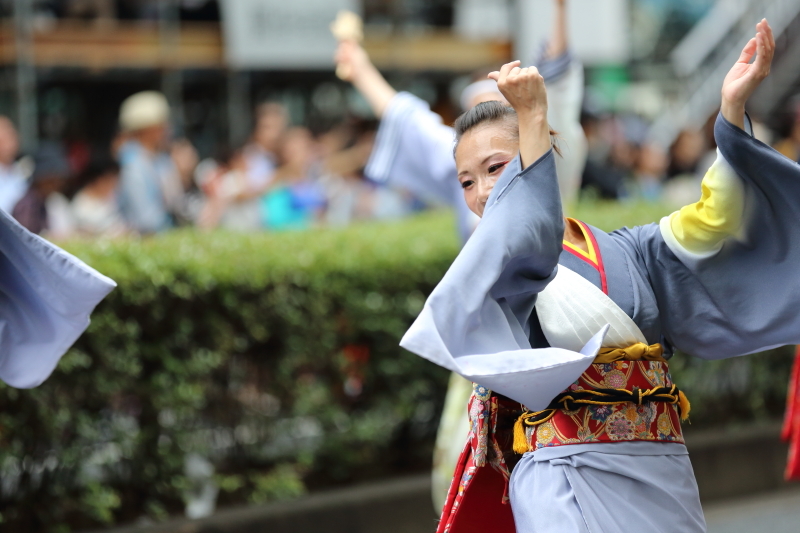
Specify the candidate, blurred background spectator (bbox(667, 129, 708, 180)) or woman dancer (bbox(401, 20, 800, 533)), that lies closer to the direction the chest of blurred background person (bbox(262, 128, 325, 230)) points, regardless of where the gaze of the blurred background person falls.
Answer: the woman dancer

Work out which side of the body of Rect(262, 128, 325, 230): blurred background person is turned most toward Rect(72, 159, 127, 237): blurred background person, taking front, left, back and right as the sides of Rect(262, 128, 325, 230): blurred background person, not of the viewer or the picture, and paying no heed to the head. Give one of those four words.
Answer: right

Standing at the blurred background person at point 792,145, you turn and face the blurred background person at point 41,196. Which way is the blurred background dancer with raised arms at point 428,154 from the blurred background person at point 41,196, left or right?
left

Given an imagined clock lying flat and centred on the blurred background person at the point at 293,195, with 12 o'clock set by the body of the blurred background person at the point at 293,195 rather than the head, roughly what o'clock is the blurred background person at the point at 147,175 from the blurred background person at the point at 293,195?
the blurred background person at the point at 147,175 is roughly at 2 o'clock from the blurred background person at the point at 293,195.

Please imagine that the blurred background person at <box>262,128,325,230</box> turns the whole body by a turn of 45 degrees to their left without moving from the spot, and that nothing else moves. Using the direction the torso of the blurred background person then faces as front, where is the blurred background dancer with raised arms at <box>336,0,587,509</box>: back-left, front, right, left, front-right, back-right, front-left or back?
front-right

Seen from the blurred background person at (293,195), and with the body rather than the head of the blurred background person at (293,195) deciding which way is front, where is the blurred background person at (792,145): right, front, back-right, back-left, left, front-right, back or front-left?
left

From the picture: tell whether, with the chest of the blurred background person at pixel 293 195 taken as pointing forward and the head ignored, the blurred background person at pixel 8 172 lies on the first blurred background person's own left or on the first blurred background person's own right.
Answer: on the first blurred background person's own right

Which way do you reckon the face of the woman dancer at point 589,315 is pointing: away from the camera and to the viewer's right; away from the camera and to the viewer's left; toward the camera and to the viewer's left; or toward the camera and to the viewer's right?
toward the camera and to the viewer's left

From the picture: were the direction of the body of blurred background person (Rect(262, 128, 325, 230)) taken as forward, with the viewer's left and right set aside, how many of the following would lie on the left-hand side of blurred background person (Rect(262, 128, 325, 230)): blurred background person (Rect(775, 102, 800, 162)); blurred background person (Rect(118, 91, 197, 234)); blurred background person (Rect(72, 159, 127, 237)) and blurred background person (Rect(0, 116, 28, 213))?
1

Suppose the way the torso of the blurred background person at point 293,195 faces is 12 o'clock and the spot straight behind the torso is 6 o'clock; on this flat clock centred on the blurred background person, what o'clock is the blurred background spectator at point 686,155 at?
The blurred background spectator is roughly at 8 o'clock from the blurred background person.

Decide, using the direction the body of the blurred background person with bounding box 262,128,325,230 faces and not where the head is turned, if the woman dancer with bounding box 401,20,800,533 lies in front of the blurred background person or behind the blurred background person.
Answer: in front

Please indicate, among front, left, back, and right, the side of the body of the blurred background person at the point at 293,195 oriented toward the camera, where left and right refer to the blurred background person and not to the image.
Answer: front
